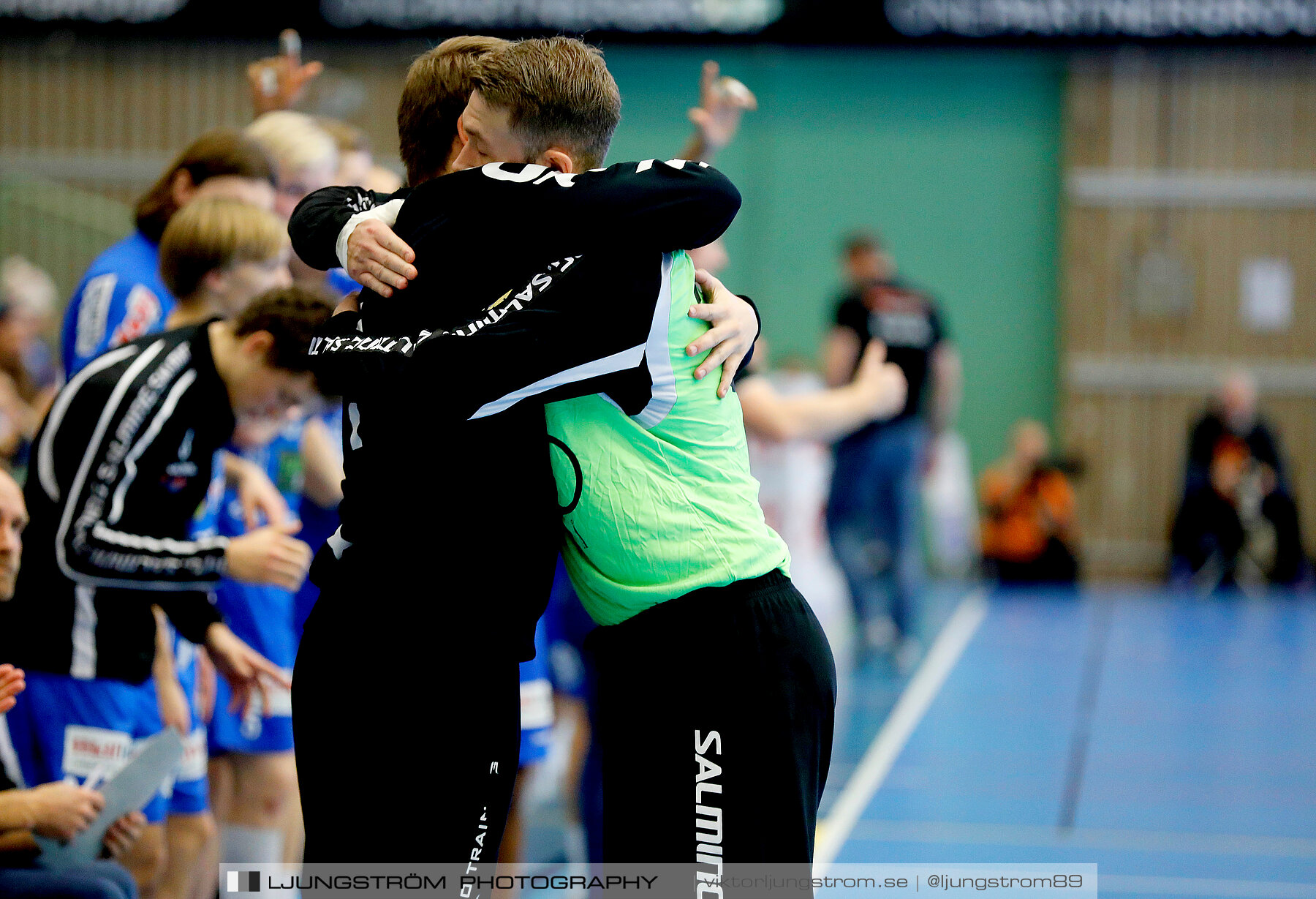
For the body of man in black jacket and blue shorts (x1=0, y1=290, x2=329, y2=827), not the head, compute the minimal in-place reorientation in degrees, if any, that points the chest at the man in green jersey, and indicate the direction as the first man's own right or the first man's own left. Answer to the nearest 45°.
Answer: approximately 45° to the first man's own right

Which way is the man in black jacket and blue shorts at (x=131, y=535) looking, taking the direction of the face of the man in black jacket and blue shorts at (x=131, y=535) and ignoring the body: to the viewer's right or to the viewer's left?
to the viewer's right

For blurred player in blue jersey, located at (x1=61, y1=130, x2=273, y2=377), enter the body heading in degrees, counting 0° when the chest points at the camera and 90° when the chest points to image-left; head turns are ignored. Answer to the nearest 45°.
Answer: approximately 270°

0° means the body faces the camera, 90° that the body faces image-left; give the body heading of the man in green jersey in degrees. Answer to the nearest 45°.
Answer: approximately 90°

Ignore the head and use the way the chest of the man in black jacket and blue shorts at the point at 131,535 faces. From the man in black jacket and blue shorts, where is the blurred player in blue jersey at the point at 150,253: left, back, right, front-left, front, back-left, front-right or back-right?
left

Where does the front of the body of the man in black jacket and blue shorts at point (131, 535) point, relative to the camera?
to the viewer's right

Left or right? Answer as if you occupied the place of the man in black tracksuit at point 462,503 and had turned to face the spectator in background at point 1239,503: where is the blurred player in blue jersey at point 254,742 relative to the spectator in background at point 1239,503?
left
